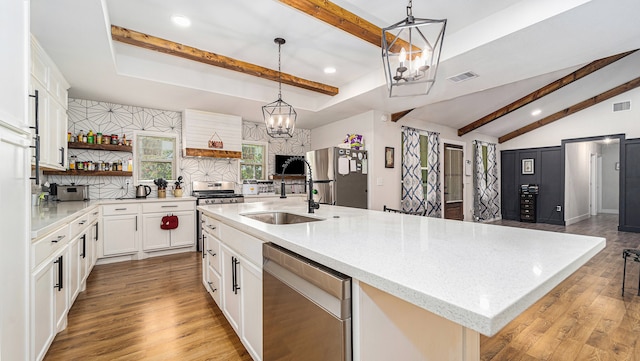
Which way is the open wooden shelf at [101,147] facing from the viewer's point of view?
toward the camera

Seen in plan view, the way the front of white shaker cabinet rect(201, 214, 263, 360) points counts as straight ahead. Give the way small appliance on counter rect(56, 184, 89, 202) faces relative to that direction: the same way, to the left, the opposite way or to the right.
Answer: to the left

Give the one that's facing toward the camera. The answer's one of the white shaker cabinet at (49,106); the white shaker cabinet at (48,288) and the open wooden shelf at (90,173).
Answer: the open wooden shelf

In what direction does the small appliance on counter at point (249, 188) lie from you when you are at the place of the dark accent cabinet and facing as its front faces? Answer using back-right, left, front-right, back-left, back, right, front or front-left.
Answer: front

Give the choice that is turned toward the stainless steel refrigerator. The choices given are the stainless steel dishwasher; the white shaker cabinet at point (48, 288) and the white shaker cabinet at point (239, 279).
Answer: the white shaker cabinet at point (48, 288)

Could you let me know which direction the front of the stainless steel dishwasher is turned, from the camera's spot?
facing the viewer and to the left of the viewer

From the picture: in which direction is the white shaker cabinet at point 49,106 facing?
to the viewer's right

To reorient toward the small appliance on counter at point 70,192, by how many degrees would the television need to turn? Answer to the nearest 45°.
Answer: approximately 45° to its right

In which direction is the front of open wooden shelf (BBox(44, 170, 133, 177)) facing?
toward the camera

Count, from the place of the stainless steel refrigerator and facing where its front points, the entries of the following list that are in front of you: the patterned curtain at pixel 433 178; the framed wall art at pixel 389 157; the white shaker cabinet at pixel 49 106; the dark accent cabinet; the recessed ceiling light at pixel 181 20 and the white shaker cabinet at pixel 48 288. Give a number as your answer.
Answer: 3

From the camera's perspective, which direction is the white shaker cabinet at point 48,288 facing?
to the viewer's right

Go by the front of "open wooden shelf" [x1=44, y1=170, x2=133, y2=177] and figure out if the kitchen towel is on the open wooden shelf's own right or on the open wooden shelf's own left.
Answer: on the open wooden shelf's own left

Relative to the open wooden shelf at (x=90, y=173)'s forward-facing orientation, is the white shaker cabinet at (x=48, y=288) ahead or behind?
ahead
